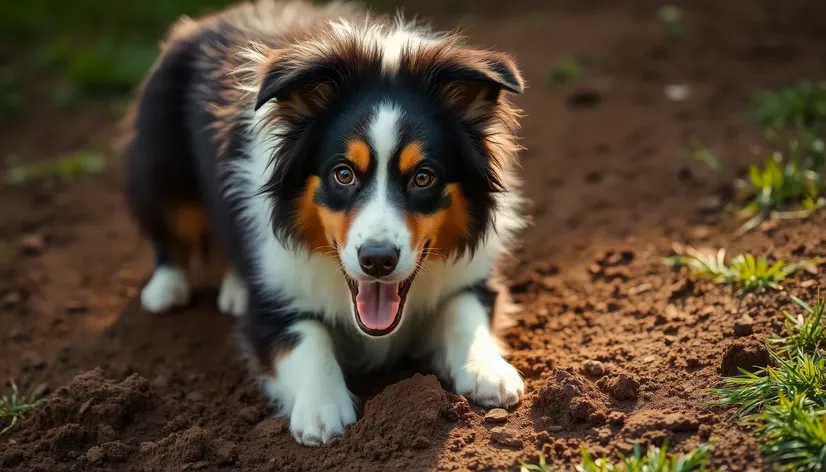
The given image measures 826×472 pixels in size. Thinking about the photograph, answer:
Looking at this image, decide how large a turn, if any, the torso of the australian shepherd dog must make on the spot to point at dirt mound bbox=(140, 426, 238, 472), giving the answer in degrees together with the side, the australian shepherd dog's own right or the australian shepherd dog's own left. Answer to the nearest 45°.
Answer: approximately 90° to the australian shepherd dog's own right

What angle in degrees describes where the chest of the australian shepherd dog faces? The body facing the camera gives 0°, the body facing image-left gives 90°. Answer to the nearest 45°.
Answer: approximately 315°

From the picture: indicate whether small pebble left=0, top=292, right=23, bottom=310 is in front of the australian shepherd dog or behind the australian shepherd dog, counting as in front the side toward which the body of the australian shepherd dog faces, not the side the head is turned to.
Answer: behind

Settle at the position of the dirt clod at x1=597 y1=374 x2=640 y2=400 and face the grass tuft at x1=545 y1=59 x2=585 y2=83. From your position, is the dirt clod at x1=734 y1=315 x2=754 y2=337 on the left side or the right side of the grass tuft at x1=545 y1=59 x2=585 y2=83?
right

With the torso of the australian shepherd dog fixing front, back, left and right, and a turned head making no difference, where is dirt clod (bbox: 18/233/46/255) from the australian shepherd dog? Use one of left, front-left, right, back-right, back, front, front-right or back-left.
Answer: back

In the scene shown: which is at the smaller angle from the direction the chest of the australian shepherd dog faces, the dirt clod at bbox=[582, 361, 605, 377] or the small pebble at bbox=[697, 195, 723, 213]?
the dirt clod

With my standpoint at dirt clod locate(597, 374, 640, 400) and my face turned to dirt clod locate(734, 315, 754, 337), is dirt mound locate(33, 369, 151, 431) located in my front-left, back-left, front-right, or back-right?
back-left

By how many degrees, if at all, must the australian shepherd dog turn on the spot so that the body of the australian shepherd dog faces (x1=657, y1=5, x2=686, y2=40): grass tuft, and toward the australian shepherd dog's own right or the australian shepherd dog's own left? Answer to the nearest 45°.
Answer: approximately 90° to the australian shepherd dog's own left

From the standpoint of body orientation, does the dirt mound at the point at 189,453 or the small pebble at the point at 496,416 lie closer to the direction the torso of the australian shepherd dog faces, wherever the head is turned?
the small pebble

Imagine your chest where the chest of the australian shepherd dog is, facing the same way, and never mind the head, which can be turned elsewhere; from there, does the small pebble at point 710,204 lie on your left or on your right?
on your left
